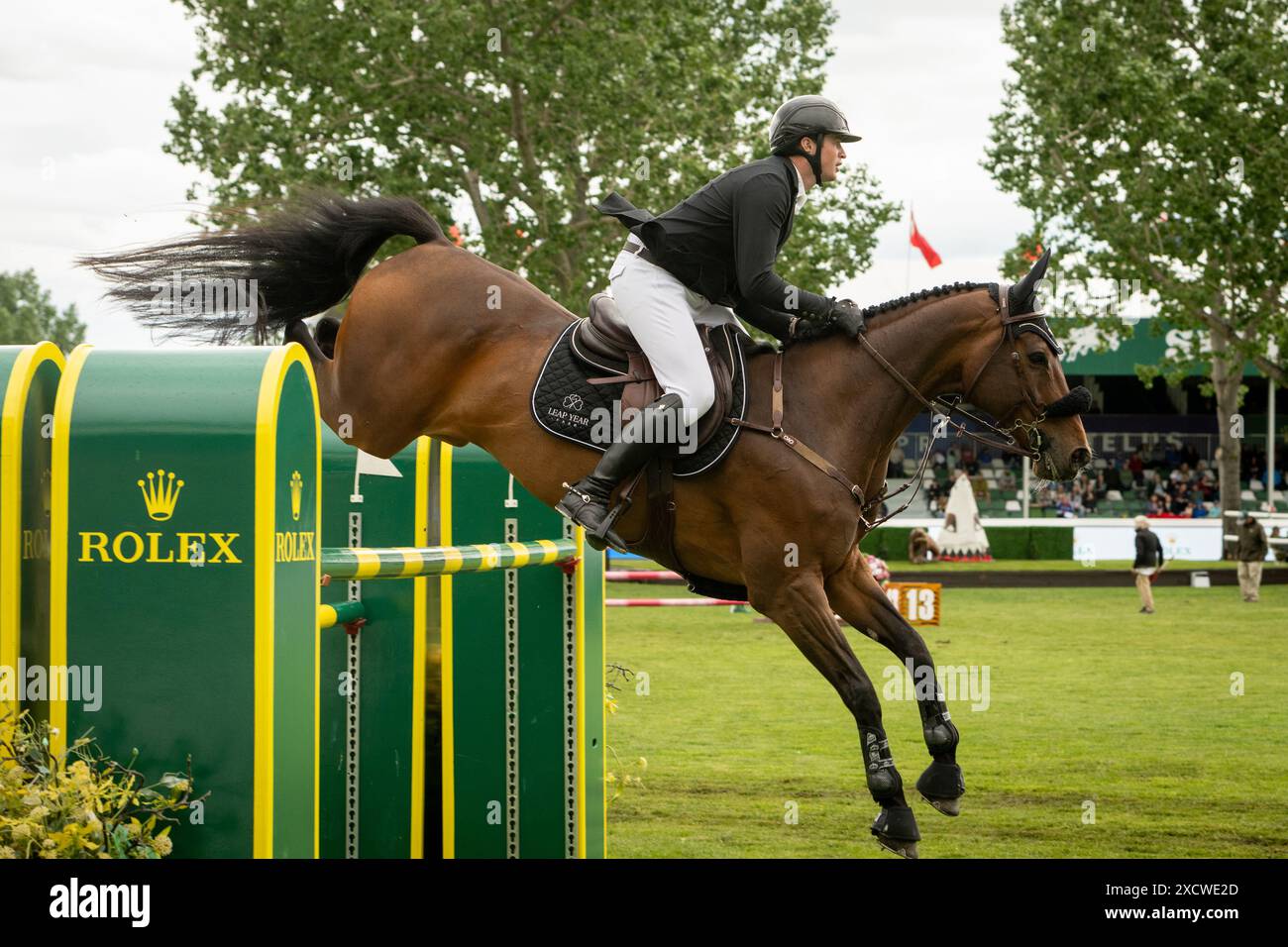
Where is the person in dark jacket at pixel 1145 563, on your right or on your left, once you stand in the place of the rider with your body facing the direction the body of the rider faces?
on your left

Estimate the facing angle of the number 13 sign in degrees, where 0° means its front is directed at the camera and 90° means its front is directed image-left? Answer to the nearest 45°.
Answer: approximately 0°

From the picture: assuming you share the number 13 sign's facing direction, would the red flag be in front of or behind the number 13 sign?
behind

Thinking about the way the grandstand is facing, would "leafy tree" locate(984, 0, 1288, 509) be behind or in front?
in front

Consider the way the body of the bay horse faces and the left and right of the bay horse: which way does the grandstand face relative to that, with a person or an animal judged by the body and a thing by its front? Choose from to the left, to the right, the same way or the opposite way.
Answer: to the right

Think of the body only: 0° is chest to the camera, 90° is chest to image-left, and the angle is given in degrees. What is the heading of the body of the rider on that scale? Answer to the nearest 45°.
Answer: approximately 270°

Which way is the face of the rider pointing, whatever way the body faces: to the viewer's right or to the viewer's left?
to the viewer's right

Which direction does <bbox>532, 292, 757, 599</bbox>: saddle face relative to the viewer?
to the viewer's right

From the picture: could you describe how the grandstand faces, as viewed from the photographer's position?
facing the viewer

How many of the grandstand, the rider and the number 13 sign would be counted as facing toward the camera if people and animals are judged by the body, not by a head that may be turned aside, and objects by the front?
2

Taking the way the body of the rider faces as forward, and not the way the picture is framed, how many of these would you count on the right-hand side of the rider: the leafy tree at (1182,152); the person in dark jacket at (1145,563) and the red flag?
0

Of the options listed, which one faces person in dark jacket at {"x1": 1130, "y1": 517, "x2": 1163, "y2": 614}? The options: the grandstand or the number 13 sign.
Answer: the grandstand

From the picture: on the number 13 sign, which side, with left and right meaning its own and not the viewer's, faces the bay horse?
front

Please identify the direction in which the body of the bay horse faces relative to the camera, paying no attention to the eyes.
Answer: to the viewer's right
